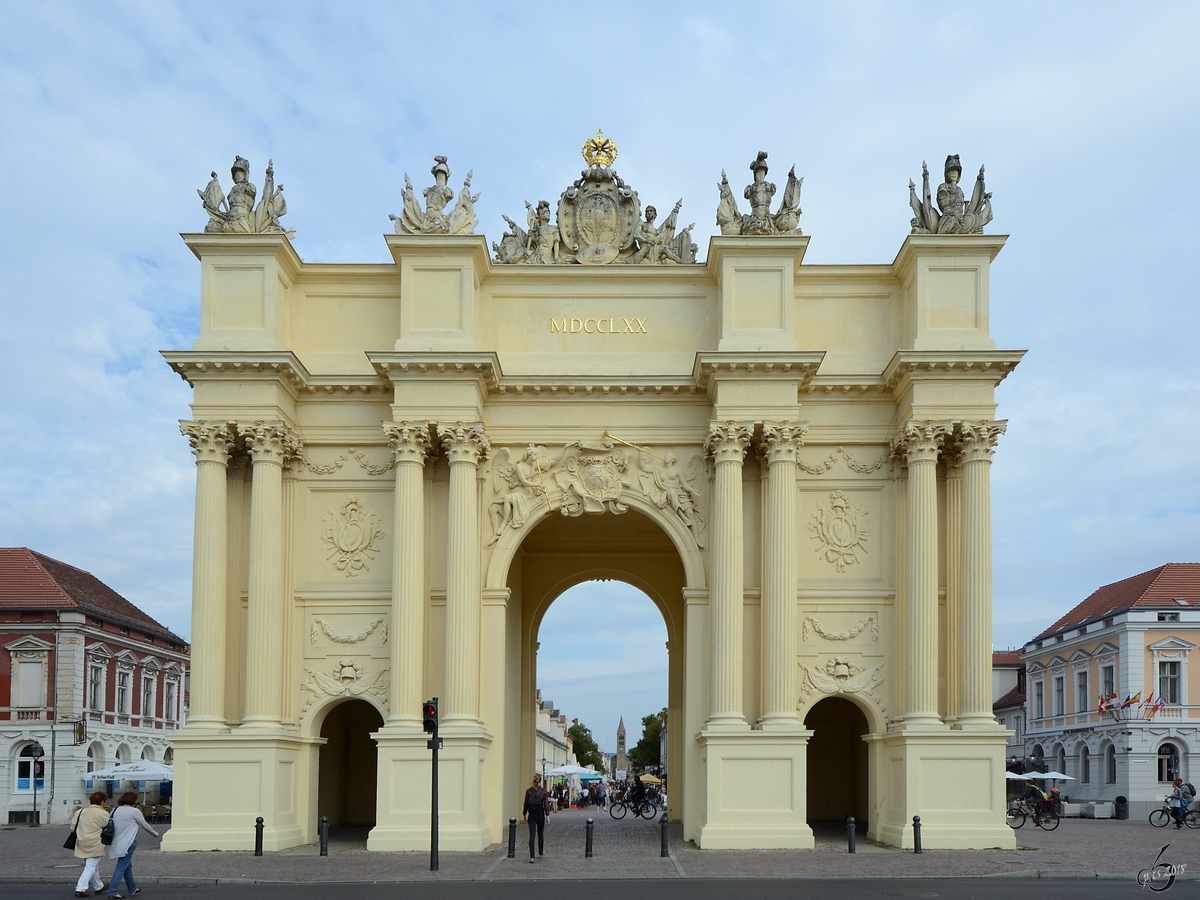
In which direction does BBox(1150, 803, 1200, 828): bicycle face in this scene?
to the viewer's left

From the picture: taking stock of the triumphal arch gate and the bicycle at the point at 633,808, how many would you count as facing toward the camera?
1

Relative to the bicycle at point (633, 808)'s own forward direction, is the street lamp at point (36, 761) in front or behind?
in front

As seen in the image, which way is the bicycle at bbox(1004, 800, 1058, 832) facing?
to the viewer's left

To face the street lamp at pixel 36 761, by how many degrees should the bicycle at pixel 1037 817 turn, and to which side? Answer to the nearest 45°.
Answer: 0° — it already faces it

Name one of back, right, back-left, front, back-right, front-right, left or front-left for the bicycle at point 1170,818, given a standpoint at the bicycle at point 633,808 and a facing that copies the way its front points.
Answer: back
